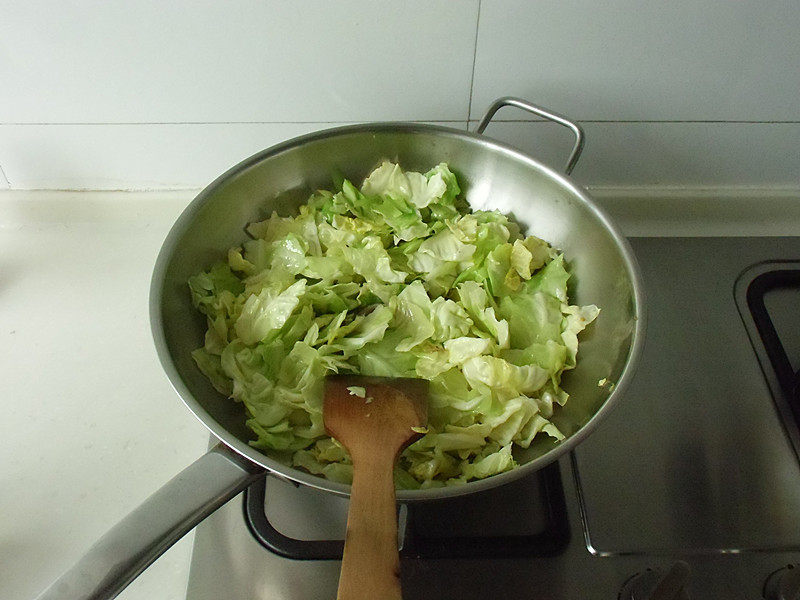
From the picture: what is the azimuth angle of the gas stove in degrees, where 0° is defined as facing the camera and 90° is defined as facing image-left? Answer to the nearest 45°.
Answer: approximately 0°
